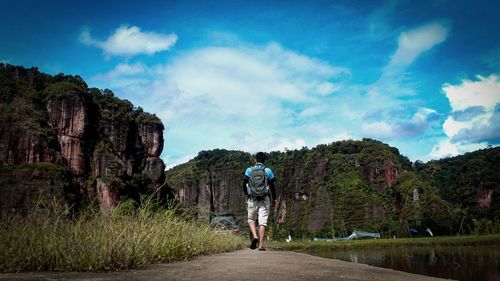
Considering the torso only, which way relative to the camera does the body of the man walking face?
away from the camera
